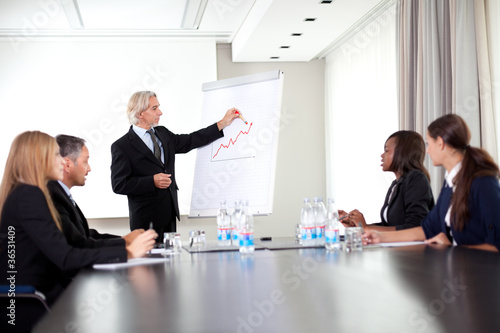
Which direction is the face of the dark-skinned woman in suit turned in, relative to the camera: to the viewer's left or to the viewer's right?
to the viewer's left

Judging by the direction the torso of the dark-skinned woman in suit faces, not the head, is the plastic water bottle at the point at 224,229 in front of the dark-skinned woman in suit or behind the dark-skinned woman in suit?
in front

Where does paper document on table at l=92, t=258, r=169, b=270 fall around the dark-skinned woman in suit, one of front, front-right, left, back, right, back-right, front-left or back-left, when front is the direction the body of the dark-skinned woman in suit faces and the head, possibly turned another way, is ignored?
front-left

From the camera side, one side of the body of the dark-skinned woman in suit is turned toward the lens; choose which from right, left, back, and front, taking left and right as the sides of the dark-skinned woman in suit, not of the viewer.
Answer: left

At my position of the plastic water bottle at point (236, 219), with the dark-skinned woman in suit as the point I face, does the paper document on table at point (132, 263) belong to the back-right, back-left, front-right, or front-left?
back-right

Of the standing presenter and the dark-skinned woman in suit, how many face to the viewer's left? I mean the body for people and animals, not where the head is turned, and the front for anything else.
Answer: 1

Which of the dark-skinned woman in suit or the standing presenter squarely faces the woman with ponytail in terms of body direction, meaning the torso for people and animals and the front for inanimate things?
the standing presenter

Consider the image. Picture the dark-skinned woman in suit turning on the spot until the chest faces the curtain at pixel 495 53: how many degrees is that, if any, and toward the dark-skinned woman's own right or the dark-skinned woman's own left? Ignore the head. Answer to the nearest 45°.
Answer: approximately 135° to the dark-skinned woman's own right

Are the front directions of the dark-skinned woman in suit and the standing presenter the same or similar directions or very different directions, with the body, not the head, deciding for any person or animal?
very different directions

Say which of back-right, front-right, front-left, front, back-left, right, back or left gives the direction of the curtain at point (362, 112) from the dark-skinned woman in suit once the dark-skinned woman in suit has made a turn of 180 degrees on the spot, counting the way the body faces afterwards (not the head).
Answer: left

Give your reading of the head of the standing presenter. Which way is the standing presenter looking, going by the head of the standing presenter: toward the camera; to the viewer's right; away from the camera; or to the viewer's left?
to the viewer's right

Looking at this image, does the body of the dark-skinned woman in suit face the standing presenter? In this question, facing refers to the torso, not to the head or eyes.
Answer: yes

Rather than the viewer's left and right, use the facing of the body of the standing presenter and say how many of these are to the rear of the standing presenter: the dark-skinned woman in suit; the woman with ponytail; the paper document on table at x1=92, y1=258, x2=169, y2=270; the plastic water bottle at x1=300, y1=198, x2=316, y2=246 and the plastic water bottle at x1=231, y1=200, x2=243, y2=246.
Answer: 0
